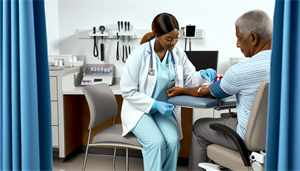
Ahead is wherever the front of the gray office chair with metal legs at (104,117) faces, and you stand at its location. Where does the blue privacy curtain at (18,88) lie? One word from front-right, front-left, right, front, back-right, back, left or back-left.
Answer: front-right

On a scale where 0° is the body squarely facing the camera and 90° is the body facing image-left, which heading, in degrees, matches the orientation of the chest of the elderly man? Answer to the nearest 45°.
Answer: approximately 90°

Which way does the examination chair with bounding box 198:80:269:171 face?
to the viewer's left

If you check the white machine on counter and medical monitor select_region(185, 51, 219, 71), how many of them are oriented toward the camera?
2

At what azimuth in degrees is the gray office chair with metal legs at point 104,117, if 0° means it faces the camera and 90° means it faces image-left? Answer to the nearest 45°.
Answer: approximately 315°

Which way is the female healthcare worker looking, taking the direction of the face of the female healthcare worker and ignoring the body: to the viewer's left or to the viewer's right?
to the viewer's right

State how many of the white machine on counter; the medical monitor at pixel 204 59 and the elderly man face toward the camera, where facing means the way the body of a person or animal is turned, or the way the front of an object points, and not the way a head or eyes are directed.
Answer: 2

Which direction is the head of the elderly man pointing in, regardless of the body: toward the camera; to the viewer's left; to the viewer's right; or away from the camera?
to the viewer's left

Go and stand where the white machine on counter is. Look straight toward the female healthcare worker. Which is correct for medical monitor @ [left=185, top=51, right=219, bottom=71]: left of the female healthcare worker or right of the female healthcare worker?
left

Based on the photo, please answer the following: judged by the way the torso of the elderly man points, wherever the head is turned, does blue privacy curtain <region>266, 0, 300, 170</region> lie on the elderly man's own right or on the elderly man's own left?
on the elderly man's own left
